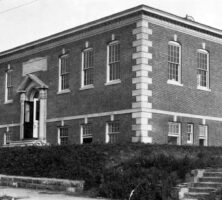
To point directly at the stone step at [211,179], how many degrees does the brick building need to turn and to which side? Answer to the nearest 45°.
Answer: approximately 45° to its left

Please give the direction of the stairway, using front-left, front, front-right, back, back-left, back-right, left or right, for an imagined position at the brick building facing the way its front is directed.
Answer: front-left

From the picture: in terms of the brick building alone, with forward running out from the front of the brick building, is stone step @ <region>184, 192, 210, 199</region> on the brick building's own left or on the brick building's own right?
on the brick building's own left

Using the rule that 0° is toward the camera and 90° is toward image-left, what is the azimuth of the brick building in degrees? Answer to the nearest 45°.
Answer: approximately 45°

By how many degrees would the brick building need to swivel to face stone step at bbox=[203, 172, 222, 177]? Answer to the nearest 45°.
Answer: approximately 45° to its left

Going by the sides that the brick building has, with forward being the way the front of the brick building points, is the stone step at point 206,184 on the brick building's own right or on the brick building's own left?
on the brick building's own left
